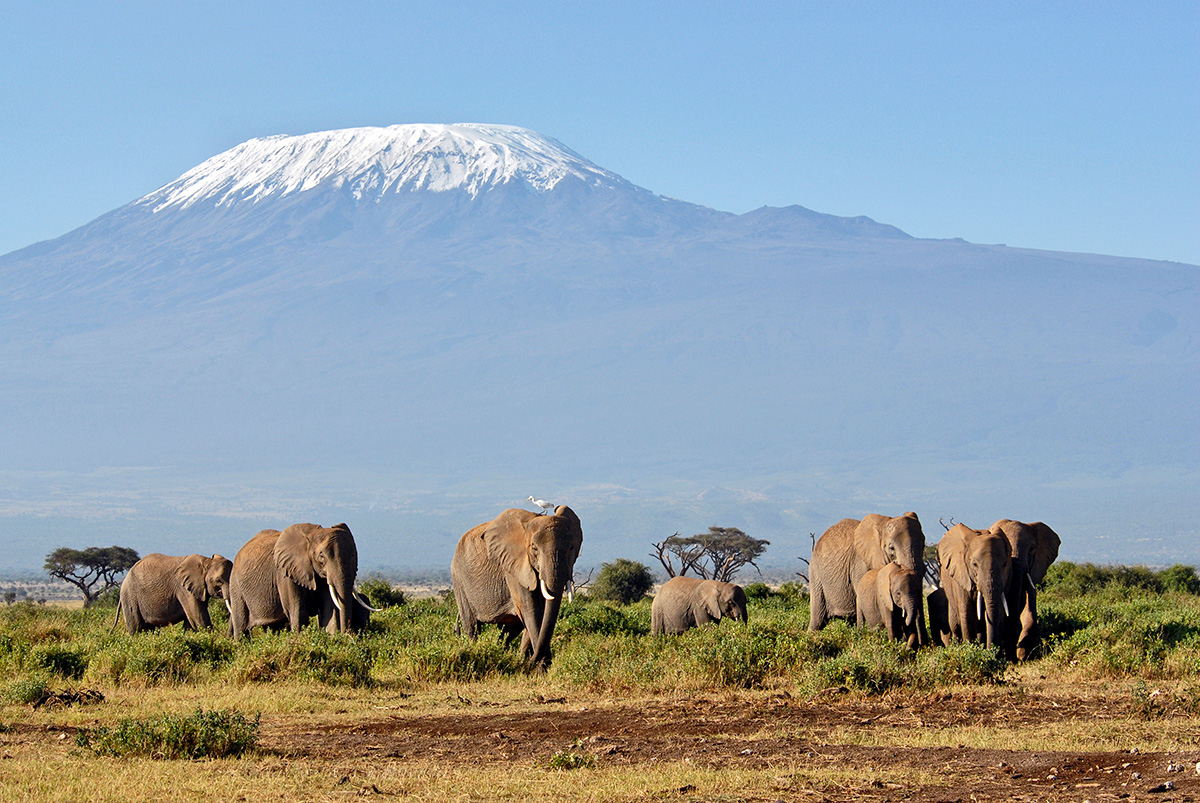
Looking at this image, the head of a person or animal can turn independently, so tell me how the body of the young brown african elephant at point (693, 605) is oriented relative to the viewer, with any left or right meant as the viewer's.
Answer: facing to the right of the viewer

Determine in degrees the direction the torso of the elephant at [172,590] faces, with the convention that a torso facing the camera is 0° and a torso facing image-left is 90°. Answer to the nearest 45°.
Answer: approximately 270°

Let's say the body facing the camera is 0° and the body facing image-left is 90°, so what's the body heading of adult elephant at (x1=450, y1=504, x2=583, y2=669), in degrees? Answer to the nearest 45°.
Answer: approximately 315°

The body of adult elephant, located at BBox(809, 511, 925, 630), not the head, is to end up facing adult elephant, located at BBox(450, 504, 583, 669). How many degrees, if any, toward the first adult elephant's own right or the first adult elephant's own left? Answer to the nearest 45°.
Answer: approximately 90° to the first adult elephant's own right

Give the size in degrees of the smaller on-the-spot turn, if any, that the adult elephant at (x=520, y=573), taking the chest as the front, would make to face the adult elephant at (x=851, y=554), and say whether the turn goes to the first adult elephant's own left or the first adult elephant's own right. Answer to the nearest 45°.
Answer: approximately 90° to the first adult elephant's own left

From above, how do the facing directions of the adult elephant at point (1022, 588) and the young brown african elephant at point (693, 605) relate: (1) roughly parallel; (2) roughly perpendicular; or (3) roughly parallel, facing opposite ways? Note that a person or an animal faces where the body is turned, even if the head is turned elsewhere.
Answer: roughly perpendicular

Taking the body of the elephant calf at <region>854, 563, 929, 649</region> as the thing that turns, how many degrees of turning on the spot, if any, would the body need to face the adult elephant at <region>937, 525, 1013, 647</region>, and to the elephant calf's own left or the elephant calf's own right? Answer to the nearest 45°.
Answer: approximately 45° to the elephant calf's own left

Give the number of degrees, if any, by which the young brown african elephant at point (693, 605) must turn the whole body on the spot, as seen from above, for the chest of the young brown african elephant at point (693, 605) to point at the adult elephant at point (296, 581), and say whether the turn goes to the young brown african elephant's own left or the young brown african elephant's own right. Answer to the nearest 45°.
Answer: approximately 135° to the young brown african elephant's own right

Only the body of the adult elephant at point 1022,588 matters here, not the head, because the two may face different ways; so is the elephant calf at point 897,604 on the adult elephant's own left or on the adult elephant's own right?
on the adult elephant's own right
